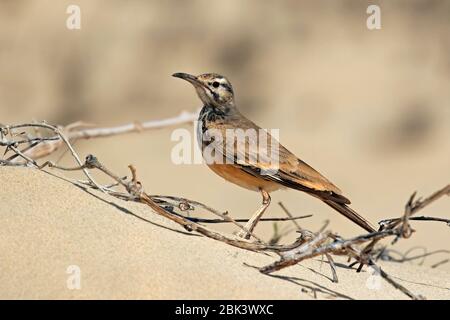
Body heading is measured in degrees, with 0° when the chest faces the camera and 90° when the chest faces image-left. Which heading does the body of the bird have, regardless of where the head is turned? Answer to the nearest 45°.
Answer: approximately 90°
